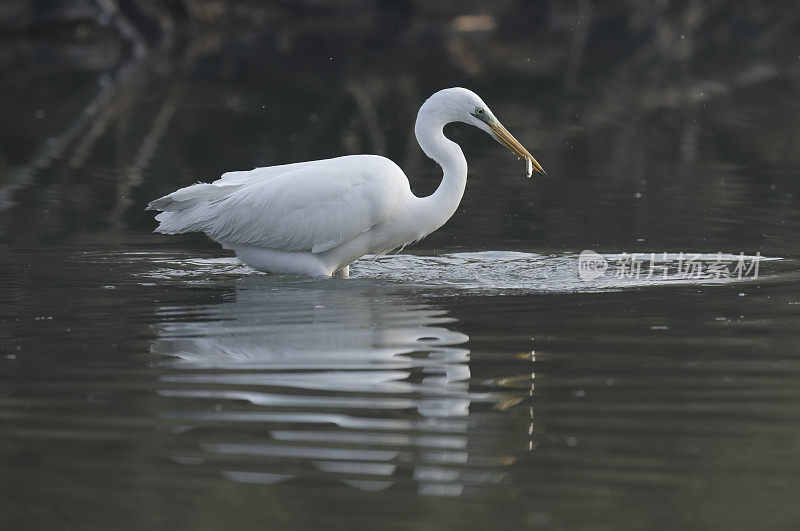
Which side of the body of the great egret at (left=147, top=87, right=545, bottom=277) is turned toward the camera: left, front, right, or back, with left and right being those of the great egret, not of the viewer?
right
